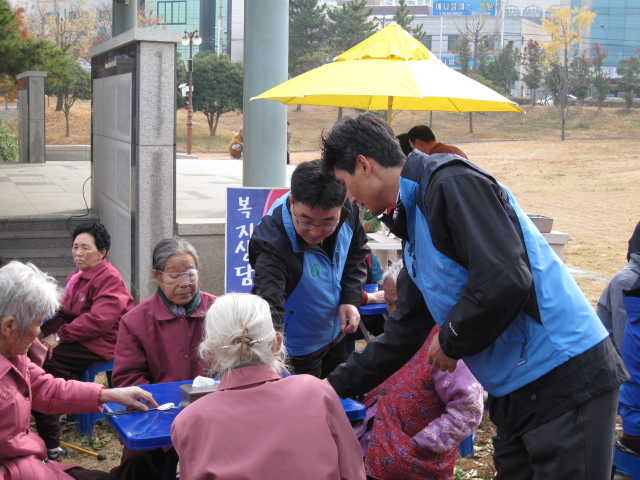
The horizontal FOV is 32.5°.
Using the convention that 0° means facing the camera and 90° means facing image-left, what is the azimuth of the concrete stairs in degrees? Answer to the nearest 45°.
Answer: approximately 0°

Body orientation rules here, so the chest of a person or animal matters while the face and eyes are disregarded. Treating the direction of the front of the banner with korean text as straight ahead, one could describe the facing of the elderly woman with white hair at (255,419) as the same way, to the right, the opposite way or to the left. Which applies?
the opposite way

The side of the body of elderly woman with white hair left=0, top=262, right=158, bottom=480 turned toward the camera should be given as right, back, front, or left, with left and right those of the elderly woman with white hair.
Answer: right

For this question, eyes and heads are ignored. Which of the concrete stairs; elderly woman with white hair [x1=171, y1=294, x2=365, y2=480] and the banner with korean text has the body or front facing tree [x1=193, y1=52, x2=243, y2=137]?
the elderly woman with white hair

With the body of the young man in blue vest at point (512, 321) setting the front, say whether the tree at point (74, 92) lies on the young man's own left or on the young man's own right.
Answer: on the young man's own right

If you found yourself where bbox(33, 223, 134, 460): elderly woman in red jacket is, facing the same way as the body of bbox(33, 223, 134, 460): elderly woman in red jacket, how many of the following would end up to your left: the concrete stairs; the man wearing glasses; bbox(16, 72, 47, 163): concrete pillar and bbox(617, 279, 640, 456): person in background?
2

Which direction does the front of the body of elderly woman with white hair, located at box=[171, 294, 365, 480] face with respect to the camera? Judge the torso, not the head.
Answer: away from the camera
